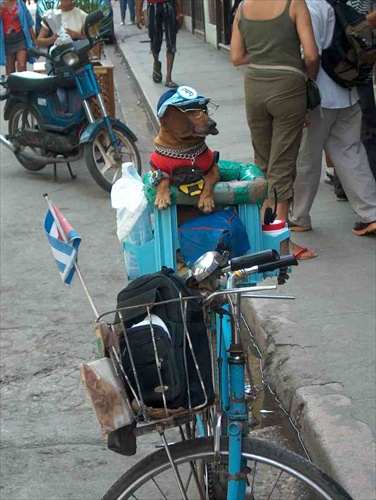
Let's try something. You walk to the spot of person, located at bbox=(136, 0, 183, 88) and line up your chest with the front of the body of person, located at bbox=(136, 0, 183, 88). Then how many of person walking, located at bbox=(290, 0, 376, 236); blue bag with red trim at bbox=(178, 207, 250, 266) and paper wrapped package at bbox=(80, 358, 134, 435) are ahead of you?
3

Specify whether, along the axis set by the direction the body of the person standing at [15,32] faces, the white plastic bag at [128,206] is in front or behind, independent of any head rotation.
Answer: in front

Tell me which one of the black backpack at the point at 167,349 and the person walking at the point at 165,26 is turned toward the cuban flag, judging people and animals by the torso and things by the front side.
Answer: the person walking

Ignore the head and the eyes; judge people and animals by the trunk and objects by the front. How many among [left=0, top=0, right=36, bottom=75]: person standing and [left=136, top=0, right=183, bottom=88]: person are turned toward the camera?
2

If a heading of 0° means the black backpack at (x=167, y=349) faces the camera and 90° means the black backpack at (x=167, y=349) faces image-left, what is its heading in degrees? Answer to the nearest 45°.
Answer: approximately 45°

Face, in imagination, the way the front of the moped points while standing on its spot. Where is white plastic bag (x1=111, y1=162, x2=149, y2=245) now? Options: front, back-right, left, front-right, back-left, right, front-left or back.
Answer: front-right

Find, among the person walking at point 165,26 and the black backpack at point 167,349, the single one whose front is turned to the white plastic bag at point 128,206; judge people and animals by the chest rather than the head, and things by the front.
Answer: the person walking

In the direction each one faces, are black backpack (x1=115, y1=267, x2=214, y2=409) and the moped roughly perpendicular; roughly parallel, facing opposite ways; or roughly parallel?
roughly perpendicular

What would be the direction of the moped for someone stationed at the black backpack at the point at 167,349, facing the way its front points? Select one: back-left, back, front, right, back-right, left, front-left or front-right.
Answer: back-right

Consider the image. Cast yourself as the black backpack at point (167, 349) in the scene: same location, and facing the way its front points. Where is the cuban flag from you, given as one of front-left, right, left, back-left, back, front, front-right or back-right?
right

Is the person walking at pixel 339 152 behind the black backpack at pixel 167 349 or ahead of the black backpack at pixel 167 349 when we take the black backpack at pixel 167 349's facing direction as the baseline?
behind
